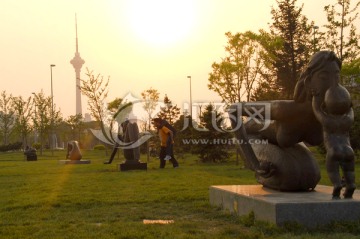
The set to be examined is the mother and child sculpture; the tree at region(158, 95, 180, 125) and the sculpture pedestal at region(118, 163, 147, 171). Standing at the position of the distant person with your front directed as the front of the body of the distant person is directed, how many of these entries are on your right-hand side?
1

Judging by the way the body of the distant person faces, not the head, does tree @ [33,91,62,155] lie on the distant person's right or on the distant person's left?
on the distant person's right

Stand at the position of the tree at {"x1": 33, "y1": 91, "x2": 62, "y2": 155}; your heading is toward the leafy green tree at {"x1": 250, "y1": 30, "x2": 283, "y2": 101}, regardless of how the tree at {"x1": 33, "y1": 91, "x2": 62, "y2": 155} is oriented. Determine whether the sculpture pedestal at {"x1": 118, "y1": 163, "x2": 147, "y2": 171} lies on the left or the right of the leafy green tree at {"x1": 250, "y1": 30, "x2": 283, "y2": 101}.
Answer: right

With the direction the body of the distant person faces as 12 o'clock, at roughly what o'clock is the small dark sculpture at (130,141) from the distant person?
The small dark sculpture is roughly at 11 o'clock from the distant person.

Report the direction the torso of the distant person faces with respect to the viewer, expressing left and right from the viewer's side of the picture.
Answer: facing to the left of the viewer

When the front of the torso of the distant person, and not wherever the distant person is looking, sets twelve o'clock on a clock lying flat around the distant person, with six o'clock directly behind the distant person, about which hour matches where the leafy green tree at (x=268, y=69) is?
The leafy green tree is roughly at 4 o'clock from the distant person.

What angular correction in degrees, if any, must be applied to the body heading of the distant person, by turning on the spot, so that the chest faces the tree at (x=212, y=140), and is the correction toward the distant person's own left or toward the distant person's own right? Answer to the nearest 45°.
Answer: approximately 135° to the distant person's own right

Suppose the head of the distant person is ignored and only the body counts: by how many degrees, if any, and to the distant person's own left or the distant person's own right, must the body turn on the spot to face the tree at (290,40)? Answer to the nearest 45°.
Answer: approximately 135° to the distant person's own right

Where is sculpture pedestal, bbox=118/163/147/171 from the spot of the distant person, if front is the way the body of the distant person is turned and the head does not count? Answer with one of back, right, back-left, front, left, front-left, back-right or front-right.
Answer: front-left

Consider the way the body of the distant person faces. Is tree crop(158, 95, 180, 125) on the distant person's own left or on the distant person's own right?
on the distant person's own right

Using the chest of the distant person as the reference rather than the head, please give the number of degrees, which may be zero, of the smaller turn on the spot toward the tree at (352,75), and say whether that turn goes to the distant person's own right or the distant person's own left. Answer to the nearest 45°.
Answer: approximately 180°

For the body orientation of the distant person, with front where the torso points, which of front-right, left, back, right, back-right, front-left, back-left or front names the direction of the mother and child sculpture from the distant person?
left
